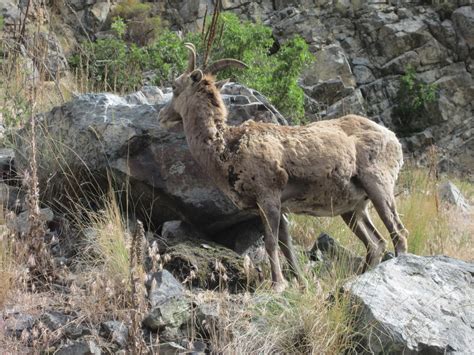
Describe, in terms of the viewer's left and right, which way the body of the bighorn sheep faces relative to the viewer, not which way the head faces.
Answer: facing to the left of the viewer

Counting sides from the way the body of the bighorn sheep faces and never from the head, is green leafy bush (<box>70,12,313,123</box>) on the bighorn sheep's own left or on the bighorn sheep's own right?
on the bighorn sheep's own right

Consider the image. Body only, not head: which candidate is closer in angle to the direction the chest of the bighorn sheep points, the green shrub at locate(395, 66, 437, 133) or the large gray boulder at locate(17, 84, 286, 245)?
the large gray boulder

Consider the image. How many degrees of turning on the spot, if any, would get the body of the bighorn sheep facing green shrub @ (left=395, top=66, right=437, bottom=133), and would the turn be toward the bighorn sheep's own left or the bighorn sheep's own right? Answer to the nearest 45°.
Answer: approximately 90° to the bighorn sheep's own right

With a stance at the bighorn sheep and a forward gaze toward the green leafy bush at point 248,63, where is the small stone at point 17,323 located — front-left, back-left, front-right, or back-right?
back-left

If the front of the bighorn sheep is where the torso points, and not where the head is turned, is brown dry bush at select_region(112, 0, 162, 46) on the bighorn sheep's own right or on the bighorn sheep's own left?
on the bighorn sheep's own right

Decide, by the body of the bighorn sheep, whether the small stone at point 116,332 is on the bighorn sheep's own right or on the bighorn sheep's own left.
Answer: on the bighorn sheep's own left

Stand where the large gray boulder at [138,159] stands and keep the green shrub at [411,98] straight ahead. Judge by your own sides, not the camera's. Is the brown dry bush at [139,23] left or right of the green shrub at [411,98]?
left

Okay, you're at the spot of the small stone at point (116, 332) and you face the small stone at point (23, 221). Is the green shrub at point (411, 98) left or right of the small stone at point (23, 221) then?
right

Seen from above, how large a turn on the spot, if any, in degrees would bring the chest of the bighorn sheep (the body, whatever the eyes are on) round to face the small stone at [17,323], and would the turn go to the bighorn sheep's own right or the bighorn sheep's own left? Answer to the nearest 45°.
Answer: approximately 45° to the bighorn sheep's own left

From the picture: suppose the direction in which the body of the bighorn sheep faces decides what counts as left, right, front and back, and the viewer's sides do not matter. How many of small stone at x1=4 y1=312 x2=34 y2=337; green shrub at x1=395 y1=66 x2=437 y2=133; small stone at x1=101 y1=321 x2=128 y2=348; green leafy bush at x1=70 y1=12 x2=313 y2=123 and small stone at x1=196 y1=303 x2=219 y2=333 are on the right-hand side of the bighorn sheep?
2

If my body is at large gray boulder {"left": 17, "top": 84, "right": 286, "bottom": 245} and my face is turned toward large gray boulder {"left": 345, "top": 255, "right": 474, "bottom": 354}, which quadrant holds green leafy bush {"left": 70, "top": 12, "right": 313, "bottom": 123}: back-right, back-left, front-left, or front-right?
back-left

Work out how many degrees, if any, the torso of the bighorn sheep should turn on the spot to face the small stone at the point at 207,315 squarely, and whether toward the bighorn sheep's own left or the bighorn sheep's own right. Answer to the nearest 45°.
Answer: approximately 90° to the bighorn sheep's own left

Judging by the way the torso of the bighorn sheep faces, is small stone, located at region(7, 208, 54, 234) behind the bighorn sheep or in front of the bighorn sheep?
in front

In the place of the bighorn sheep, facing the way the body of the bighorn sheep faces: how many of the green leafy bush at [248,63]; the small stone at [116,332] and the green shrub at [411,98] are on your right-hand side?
2
